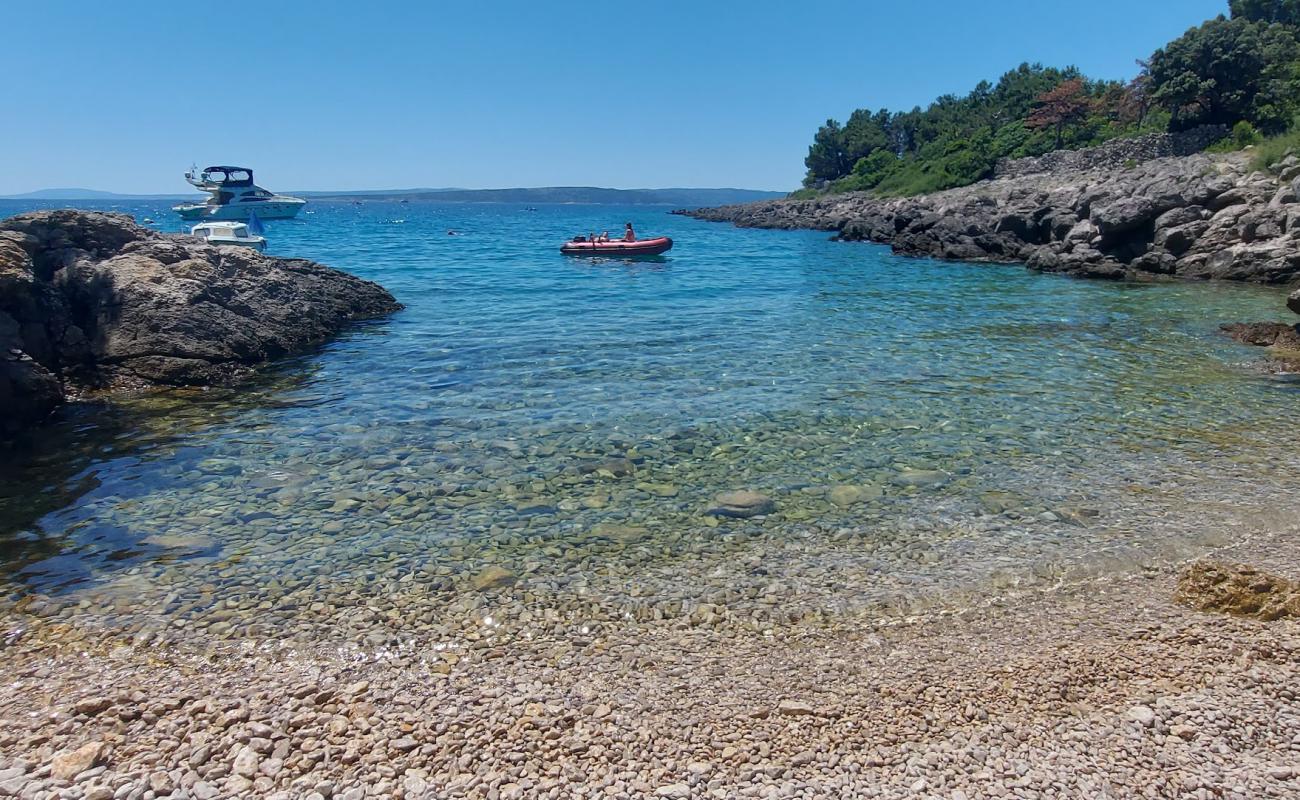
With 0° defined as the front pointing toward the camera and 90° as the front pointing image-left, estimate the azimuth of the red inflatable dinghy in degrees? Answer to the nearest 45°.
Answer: approximately 270°

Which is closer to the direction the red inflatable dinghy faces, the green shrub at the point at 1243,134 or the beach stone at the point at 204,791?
the green shrub

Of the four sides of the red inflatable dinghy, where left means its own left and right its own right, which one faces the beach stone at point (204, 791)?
right

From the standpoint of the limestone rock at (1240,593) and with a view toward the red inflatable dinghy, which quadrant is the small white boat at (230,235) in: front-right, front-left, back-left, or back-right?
front-left

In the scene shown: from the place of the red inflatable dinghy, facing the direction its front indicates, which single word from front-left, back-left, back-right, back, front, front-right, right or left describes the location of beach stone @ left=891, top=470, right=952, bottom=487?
right

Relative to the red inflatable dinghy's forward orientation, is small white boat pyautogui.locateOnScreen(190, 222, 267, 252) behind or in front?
behind

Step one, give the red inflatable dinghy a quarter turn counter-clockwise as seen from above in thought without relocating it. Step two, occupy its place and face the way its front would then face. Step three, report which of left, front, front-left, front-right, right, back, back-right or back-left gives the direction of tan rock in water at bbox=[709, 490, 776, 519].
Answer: back

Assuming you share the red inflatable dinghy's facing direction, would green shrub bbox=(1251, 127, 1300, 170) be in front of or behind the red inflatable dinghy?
in front

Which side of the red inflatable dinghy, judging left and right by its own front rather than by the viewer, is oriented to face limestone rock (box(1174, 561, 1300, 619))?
right

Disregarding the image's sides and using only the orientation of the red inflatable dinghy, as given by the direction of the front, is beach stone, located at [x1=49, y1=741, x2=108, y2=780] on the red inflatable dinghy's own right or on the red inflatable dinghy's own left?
on the red inflatable dinghy's own right

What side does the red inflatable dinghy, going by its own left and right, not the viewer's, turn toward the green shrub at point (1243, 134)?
front

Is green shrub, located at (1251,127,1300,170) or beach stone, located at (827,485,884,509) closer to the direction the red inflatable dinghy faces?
the green shrub
